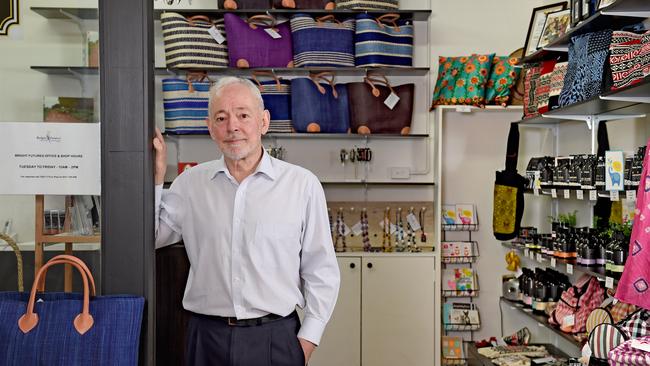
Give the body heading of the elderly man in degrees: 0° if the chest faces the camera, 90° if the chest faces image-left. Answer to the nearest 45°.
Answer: approximately 0°

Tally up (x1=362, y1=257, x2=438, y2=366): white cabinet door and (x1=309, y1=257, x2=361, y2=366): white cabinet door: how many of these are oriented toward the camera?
2

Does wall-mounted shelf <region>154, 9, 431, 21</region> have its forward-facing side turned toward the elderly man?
yes

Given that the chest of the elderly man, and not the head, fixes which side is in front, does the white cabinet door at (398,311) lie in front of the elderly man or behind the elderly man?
behind
